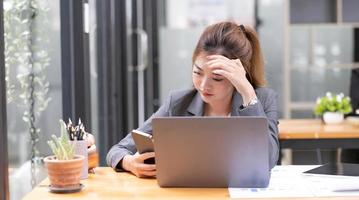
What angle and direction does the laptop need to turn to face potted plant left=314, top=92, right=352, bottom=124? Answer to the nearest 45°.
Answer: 0° — it already faces it

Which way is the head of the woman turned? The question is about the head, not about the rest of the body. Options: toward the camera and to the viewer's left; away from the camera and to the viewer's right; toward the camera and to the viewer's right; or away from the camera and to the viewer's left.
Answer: toward the camera and to the viewer's left

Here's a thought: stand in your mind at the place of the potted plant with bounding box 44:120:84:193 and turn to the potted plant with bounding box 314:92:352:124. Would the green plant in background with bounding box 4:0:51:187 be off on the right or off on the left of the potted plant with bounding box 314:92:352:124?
left

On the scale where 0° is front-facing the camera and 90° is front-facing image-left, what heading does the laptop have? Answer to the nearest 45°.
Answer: approximately 180°

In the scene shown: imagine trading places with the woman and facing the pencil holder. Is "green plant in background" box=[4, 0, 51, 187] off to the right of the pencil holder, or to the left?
right

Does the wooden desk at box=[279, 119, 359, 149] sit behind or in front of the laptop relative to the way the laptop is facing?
in front

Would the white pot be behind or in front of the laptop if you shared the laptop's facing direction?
in front
